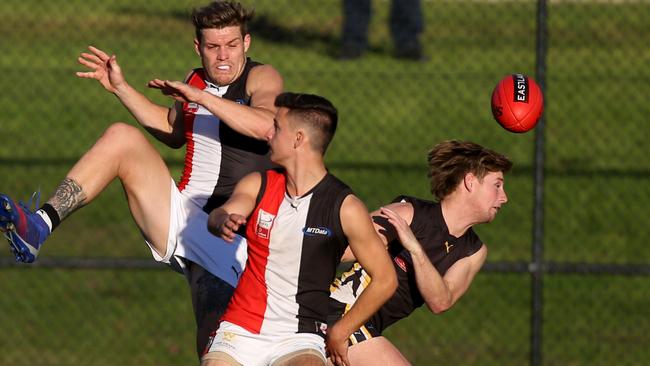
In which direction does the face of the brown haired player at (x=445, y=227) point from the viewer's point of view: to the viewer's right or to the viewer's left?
to the viewer's right

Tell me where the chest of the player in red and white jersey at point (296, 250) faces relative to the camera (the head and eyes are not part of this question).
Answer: toward the camera

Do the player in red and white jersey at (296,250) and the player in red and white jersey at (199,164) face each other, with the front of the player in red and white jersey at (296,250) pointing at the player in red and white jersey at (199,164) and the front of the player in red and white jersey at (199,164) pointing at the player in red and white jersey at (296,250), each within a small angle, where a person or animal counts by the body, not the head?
no

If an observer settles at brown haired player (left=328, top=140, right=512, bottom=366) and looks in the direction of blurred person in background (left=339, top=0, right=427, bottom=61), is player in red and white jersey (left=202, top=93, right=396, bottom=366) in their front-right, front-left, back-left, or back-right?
back-left

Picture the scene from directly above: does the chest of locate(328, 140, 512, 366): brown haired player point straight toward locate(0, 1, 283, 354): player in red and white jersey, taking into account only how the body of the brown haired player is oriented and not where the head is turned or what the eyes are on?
no

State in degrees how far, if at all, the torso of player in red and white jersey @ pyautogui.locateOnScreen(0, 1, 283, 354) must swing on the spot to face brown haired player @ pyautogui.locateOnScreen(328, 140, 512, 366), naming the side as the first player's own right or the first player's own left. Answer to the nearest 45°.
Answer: approximately 135° to the first player's own left

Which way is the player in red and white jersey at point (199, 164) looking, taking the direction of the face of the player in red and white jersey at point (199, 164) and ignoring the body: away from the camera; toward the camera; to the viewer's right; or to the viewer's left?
toward the camera

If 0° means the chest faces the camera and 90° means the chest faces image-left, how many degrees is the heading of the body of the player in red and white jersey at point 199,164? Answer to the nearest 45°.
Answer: approximately 45°

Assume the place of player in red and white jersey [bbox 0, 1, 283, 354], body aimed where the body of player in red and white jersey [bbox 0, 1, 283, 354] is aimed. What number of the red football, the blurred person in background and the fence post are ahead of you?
0

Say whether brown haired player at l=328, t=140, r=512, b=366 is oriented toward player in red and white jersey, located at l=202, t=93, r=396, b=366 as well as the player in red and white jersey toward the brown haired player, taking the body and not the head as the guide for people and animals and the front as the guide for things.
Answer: no

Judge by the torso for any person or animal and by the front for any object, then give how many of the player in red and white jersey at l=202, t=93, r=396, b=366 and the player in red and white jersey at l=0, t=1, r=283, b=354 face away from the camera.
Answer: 0

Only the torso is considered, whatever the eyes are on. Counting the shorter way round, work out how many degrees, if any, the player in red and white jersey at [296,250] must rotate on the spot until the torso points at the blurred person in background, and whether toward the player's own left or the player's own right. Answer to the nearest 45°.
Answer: approximately 180°
